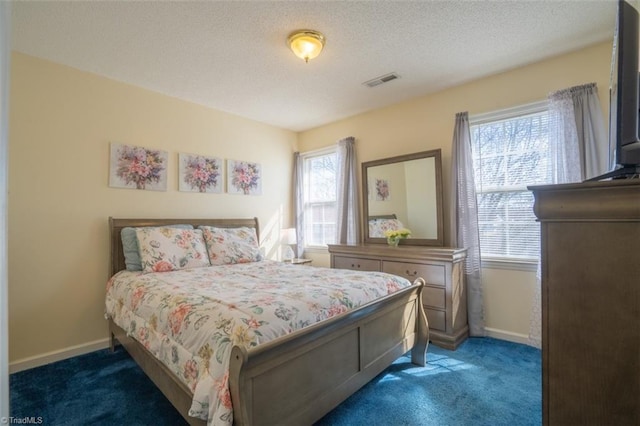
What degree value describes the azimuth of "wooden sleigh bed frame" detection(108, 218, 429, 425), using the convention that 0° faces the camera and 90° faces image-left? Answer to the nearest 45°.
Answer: approximately 315°

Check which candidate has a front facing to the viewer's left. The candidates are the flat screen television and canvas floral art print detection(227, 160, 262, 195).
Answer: the flat screen television

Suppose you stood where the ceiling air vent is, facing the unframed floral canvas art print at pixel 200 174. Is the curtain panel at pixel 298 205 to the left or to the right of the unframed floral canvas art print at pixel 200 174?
right

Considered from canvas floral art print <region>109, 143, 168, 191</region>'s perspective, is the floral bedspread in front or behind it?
in front

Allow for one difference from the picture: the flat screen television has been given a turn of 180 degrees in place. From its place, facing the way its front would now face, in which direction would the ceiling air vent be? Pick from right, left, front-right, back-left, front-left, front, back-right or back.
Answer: back-left

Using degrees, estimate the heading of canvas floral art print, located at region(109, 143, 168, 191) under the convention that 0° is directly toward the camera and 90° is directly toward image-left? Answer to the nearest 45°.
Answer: approximately 315°

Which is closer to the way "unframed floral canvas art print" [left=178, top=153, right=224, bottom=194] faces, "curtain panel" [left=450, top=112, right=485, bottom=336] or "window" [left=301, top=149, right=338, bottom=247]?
the curtain panel

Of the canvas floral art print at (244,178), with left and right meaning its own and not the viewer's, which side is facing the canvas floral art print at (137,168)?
right

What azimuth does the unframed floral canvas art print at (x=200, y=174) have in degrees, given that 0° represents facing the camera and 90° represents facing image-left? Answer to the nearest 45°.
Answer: approximately 315°

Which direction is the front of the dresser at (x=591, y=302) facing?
to the viewer's left

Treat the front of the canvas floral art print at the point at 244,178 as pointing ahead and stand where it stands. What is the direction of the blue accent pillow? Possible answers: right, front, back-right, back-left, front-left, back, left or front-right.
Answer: right

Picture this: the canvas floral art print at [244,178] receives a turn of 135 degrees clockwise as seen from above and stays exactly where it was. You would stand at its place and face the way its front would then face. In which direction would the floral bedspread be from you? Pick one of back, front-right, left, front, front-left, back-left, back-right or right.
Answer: left
